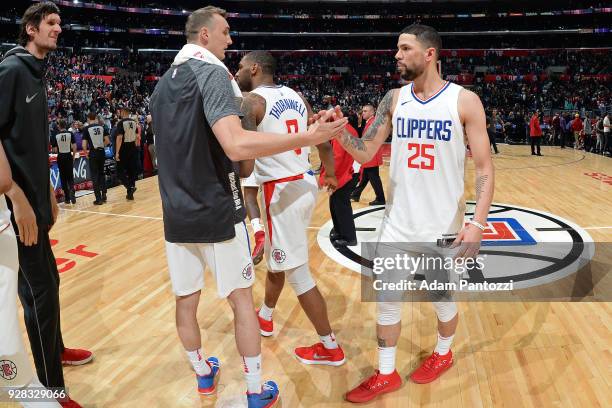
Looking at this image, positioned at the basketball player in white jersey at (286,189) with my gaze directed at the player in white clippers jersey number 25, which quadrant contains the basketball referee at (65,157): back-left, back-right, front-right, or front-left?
back-left

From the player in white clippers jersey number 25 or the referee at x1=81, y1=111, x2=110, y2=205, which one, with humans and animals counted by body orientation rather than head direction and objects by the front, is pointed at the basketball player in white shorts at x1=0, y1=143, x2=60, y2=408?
the player in white clippers jersey number 25

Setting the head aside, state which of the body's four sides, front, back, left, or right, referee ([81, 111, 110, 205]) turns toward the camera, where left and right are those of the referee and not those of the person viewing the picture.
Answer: back

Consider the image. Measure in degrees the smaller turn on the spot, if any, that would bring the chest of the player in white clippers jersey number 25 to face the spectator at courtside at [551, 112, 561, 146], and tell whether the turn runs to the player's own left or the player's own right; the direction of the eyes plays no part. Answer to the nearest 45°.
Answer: approximately 135° to the player's own right
